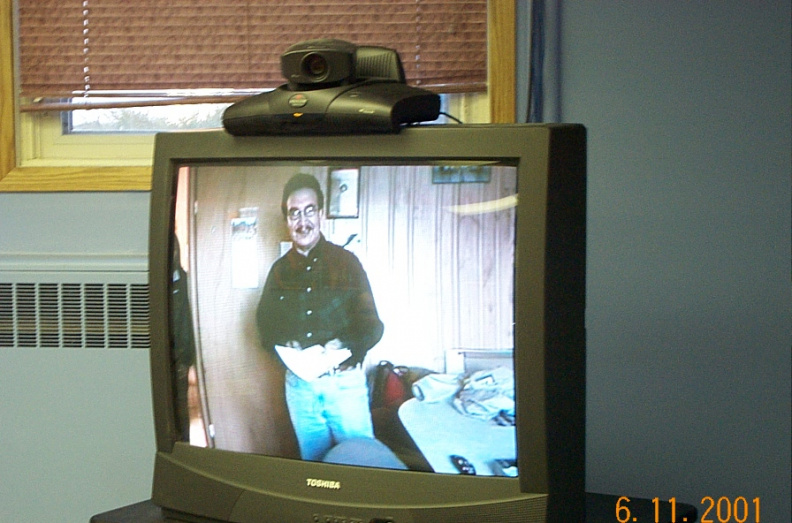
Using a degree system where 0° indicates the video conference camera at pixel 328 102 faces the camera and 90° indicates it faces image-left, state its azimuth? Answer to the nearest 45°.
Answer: approximately 45°

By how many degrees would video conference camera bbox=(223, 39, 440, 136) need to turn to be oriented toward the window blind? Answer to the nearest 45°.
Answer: approximately 135° to its right

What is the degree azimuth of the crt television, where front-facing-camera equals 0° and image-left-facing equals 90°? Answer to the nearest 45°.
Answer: approximately 45°
